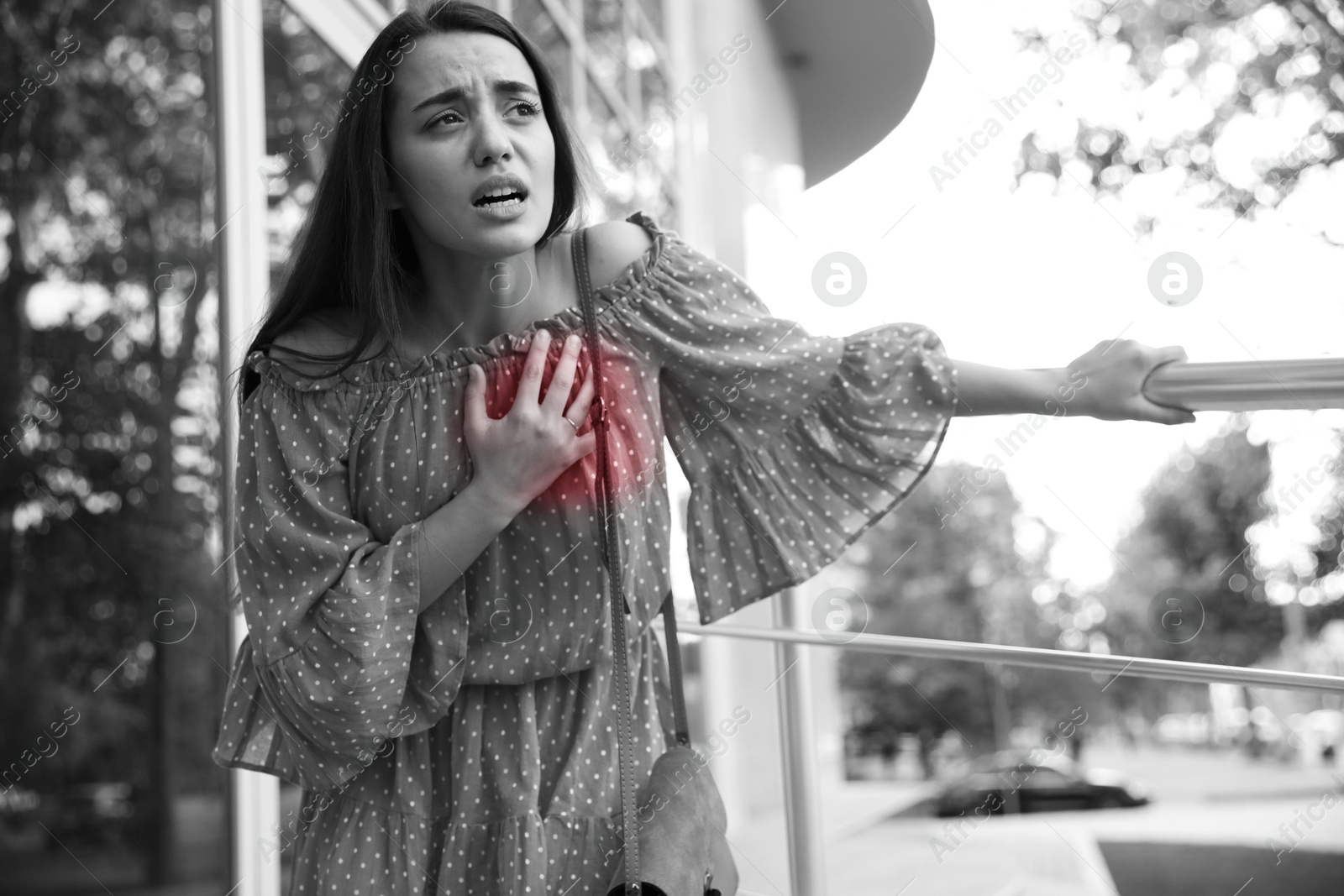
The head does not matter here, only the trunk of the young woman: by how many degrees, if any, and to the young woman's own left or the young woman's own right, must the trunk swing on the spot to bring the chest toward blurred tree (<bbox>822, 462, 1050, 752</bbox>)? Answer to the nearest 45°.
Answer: approximately 135° to the young woman's own left

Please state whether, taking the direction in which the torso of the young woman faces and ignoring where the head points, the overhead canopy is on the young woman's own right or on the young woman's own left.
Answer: on the young woman's own left

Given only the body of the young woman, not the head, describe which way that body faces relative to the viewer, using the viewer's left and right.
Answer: facing the viewer and to the right of the viewer

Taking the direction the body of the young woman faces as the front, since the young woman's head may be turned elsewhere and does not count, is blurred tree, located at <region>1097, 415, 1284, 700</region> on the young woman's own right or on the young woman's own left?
on the young woman's own left

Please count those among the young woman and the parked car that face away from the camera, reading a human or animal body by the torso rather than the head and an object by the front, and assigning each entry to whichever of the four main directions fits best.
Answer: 0
